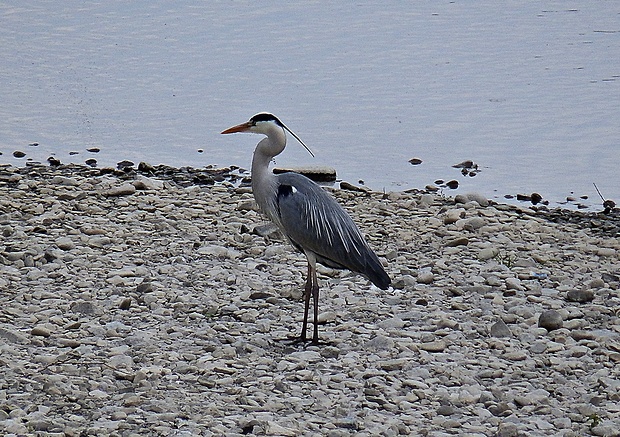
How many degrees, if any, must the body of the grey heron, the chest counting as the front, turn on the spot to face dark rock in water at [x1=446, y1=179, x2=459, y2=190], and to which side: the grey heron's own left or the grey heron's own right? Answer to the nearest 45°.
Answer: approximately 90° to the grey heron's own right

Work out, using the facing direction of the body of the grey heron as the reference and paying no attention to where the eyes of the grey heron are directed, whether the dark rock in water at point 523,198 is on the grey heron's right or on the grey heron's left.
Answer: on the grey heron's right

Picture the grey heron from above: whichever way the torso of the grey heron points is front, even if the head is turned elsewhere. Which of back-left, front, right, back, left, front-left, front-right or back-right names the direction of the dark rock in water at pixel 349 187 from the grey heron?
right

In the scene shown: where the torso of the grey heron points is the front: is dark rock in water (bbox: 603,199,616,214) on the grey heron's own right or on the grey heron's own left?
on the grey heron's own right

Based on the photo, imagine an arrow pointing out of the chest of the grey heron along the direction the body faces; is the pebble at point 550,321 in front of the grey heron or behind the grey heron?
behind

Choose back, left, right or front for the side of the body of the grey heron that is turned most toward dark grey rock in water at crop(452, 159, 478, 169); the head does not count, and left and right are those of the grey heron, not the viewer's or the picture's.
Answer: right

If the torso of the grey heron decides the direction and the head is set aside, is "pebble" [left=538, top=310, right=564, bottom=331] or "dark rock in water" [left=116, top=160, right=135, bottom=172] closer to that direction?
the dark rock in water

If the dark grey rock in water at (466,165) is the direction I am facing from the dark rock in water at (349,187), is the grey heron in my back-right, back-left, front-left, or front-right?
back-right

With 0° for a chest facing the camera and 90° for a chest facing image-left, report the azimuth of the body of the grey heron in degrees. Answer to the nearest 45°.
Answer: approximately 90°

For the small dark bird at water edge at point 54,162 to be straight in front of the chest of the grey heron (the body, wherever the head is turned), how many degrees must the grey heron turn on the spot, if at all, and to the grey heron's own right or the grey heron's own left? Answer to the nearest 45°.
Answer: approximately 45° to the grey heron's own right
